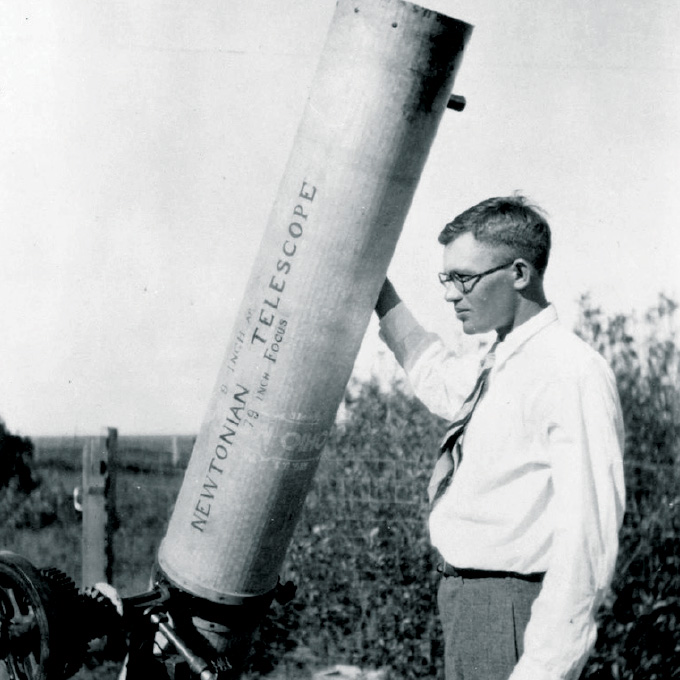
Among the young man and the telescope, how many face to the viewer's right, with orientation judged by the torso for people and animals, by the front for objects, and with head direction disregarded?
1

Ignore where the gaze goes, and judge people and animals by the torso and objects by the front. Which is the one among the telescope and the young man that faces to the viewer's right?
the telescope

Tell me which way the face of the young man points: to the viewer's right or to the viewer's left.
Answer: to the viewer's left

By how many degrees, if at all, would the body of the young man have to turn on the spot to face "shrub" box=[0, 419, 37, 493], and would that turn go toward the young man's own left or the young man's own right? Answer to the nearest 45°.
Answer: approximately 45° to the young man's own right

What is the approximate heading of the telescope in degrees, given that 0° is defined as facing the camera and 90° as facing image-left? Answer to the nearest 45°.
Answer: approximately 270°

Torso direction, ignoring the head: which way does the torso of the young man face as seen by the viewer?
to the viewer's left

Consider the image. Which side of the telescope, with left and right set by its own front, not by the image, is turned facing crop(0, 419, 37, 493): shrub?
left

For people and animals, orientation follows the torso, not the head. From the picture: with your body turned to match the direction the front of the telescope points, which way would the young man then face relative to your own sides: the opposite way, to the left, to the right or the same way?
the opposite way

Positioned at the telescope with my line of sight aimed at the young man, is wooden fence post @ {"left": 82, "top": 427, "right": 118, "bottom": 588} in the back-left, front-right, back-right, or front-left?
back-left
